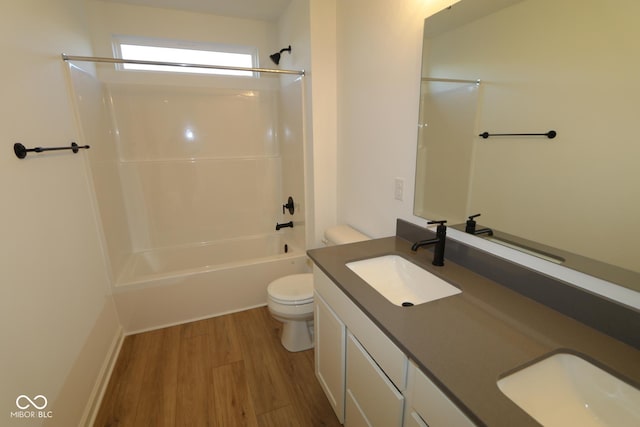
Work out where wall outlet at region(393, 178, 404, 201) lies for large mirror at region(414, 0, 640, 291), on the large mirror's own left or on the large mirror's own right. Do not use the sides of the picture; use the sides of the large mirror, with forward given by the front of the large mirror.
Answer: on the large mirror's own right

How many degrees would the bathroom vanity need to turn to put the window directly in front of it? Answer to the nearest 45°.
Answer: approximately 45° to its right

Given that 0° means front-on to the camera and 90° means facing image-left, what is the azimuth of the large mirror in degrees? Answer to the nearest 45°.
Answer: approximately 45°

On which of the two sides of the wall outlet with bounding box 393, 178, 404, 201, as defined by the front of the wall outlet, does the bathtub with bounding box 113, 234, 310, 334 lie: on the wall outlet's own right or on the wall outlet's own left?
on the wall outlet's own right

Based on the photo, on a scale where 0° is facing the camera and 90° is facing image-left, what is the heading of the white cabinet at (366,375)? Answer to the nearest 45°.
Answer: approximately 45°

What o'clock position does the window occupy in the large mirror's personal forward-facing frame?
The window is roughly at 2 o'clock from the large mirror.

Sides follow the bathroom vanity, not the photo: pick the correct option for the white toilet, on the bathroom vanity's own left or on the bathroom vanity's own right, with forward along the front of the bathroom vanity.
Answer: on the bathroom vanity's own right

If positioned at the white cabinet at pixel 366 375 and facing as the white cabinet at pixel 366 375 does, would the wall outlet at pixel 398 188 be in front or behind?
behind
